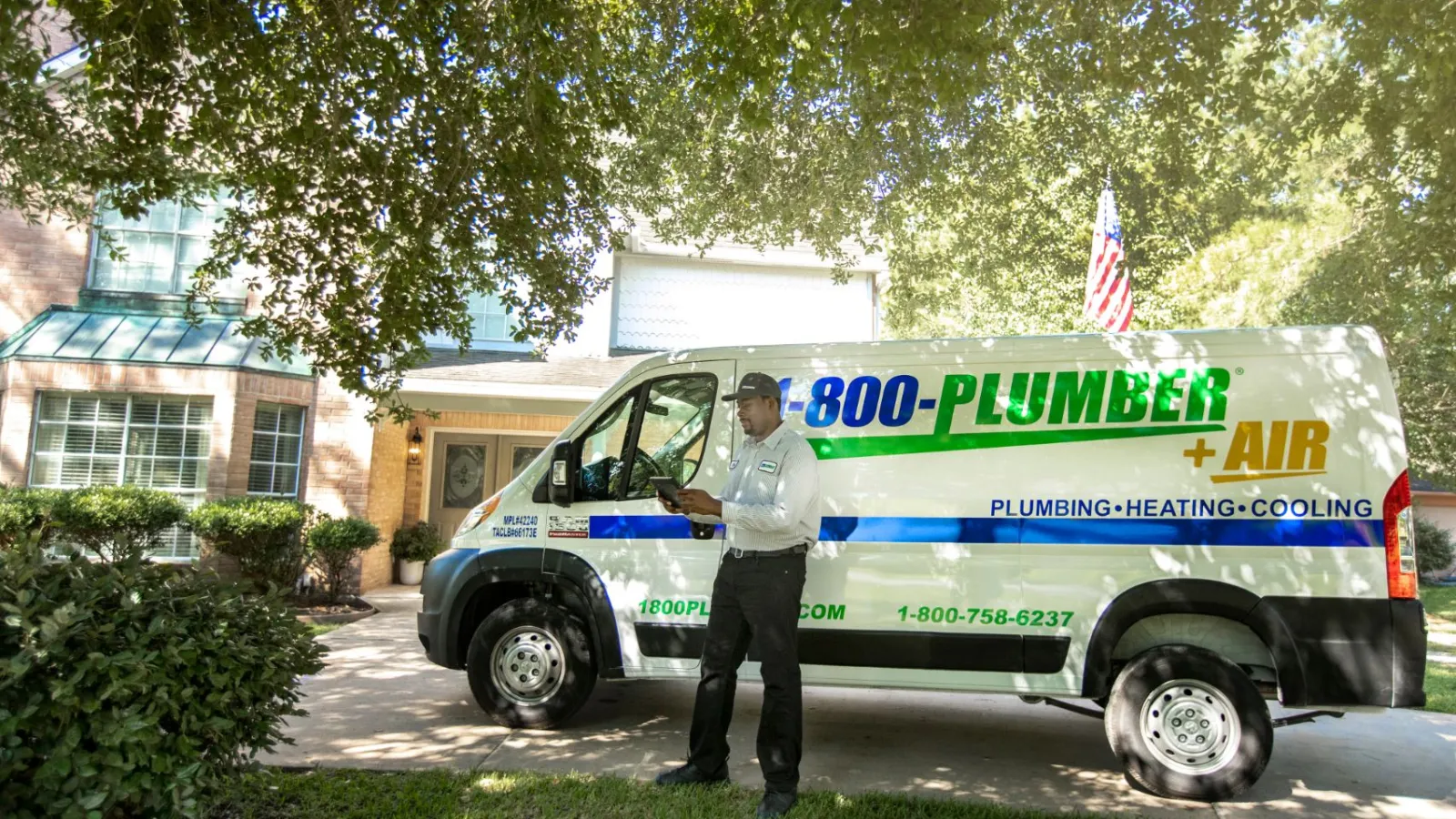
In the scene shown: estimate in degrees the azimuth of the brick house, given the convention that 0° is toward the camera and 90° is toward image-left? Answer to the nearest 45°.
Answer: approximately 0°

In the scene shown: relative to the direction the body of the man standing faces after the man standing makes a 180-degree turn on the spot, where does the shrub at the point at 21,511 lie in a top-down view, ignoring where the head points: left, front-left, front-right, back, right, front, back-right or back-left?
left

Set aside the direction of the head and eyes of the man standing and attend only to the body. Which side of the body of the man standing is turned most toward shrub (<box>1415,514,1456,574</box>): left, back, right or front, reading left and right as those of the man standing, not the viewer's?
back

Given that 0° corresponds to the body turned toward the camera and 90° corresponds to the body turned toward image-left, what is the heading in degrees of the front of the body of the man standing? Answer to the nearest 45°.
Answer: approximately 45°

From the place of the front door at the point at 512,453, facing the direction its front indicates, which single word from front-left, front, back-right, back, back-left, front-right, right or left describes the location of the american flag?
front-left

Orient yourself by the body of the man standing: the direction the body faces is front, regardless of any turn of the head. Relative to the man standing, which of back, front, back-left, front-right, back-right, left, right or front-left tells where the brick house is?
right

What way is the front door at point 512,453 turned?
toward the camera

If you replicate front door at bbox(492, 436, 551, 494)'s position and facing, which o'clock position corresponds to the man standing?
The man standing is roughly at 12 o'clock from the front door.

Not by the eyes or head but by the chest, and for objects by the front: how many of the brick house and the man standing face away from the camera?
0

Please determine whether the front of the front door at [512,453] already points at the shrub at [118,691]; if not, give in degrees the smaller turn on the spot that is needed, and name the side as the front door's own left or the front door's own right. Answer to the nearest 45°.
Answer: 0° — it already faces it
